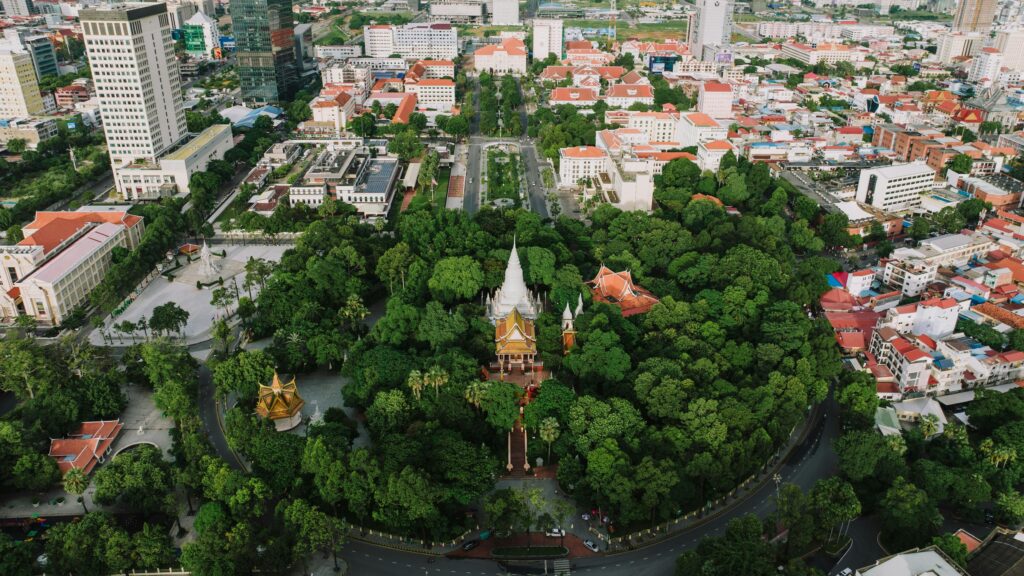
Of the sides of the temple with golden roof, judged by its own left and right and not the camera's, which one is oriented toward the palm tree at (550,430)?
front

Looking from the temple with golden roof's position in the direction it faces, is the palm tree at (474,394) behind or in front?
in front

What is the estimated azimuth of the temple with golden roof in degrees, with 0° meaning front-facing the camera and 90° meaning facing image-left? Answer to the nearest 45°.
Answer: approximately 0°

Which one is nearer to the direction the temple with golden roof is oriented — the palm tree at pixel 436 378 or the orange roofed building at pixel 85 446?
the palm tree

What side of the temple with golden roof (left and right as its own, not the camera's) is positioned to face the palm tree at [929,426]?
left

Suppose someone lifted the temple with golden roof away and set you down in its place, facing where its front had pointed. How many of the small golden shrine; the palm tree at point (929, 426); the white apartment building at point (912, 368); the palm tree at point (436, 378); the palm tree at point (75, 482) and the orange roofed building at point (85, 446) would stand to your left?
2

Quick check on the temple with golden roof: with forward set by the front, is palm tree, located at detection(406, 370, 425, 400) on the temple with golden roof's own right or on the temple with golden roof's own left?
on the temple with golden roof's own right

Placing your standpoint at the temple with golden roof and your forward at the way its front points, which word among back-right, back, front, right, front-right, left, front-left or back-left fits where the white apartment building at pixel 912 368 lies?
left

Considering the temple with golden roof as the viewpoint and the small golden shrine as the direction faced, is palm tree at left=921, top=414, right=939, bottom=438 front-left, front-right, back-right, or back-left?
back-left

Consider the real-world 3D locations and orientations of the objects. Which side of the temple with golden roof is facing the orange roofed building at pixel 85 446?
right

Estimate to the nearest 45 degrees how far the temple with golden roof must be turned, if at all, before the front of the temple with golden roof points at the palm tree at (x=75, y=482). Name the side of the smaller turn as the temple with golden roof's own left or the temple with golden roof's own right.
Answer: approximately 45° to the temple with golden roof's own right

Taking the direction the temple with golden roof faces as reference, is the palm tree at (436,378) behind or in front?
in front

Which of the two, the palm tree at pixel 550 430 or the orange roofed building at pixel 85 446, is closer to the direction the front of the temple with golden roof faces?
the palm tree

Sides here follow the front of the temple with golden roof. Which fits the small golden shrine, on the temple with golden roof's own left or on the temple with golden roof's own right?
on the temple with golden roof's own right
